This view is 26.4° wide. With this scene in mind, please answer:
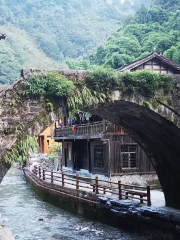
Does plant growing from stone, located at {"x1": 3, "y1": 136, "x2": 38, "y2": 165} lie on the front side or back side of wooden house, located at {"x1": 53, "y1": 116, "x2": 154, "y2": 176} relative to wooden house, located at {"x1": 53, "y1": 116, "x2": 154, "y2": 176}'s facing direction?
on the front side

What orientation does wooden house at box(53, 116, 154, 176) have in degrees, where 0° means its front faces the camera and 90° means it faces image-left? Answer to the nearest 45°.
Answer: approximately 45°

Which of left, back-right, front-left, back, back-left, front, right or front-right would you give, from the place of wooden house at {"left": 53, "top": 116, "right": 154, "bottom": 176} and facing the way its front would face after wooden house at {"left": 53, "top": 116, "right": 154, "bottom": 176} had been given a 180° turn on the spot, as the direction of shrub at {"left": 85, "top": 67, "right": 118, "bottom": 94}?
back-right

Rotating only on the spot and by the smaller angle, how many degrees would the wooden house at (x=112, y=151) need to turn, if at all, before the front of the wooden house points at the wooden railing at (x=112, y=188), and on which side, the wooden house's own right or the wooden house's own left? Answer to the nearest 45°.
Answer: approximately 45° to the wooden house's own left

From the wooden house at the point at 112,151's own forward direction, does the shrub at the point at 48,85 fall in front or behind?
in front

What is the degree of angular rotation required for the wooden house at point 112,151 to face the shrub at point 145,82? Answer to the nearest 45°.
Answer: approximately 45° to its left
